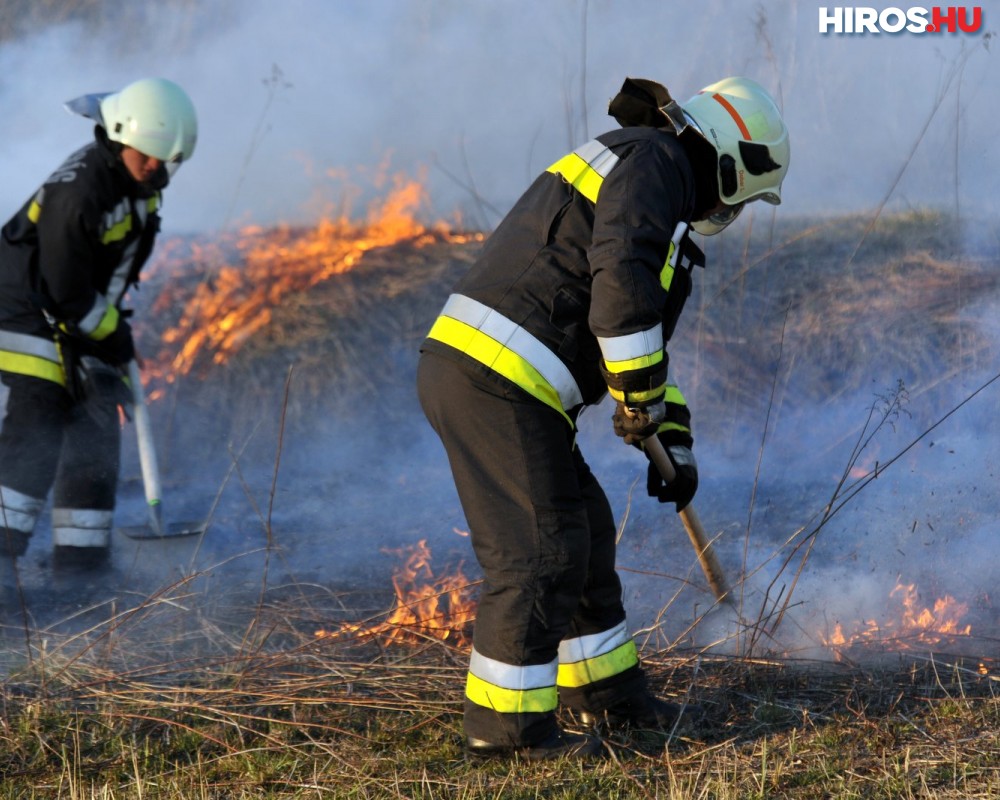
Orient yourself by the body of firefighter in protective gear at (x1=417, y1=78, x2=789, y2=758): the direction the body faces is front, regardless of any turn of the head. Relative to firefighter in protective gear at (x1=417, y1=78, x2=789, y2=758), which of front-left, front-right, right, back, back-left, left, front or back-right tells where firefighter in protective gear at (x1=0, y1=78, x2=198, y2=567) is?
back-left

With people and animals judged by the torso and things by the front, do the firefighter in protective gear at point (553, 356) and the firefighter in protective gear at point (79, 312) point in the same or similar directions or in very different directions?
same or similar directions

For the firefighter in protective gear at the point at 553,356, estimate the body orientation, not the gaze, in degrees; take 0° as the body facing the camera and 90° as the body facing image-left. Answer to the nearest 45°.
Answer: approximately 270°

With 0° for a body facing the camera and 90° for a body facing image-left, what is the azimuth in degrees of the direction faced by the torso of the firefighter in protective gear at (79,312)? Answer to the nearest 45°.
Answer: approximately 315°

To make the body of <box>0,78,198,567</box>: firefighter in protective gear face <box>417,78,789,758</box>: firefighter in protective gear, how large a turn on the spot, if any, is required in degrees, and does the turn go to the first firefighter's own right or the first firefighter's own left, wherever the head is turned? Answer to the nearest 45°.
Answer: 0° — they already face them

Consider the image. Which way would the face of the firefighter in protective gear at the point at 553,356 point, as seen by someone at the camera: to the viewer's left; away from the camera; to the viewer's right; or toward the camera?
to the viewer's right

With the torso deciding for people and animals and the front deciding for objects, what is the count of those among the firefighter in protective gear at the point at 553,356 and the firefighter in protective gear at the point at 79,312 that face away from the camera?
0
